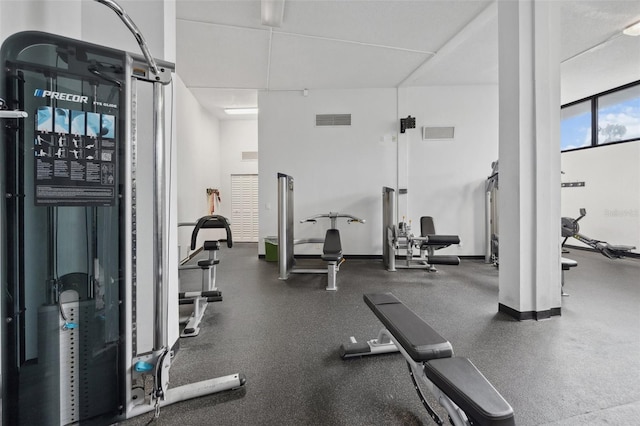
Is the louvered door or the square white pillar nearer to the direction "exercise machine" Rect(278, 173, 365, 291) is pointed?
the square white pillar

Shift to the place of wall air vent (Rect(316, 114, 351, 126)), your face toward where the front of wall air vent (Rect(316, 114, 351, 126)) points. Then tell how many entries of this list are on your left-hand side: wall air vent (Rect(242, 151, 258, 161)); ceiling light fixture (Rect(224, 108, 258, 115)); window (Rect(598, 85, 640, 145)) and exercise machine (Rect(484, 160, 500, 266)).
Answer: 2

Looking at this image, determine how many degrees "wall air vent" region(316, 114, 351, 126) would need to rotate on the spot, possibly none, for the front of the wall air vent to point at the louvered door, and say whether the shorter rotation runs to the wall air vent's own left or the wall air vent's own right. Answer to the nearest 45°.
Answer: approximately 135° to the wall air vent's own right

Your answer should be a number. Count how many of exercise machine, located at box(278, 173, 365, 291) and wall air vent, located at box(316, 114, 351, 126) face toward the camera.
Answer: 2

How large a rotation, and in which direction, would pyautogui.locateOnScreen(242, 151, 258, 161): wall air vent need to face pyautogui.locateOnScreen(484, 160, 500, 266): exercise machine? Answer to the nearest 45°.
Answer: approximately 45° to its left

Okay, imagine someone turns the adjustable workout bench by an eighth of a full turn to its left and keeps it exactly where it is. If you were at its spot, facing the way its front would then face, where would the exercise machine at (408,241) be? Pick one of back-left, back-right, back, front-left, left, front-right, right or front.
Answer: left

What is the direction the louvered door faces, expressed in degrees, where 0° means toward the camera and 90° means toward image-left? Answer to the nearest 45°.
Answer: approximately 0°

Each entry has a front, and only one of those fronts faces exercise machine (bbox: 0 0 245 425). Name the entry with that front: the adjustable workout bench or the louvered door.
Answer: the louvered door

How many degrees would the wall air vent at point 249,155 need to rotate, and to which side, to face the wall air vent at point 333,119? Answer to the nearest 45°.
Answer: approximately 45° to its left

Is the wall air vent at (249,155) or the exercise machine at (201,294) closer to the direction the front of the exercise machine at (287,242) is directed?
the exercise machine

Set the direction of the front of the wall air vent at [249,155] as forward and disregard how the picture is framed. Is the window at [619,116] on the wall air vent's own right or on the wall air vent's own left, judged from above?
on the wall air vent's own left

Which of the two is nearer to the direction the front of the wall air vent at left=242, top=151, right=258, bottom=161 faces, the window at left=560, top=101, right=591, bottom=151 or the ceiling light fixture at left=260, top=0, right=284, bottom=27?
the ceiling light fixture

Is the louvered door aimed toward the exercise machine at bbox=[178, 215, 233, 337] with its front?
yes
